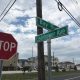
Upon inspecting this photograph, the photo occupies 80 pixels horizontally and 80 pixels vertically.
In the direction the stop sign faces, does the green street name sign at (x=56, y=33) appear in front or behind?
behind

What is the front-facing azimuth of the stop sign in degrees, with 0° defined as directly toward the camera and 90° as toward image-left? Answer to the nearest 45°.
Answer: approximately 0°

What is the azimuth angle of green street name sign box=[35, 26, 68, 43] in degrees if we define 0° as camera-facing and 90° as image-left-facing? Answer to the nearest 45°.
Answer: approximately 45°
